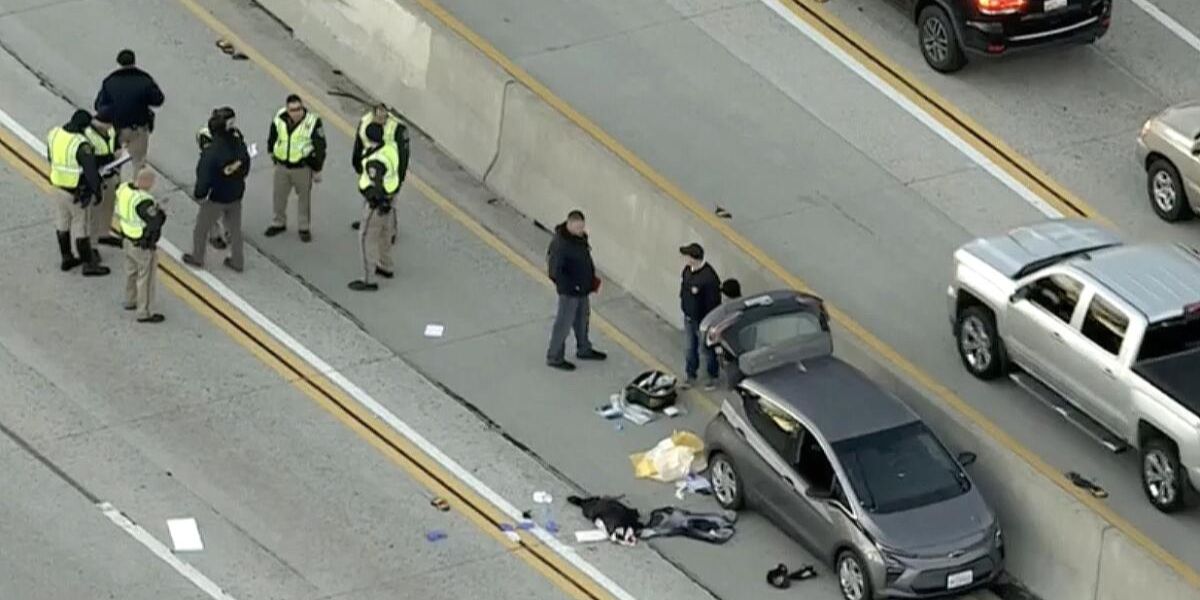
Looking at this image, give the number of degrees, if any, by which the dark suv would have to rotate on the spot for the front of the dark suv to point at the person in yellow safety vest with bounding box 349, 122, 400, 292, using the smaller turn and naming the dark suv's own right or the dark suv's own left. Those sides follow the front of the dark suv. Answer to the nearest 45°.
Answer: approximately 90° to the dark suv's own left

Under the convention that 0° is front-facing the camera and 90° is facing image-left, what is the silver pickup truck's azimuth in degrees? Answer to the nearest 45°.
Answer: approximately 135°

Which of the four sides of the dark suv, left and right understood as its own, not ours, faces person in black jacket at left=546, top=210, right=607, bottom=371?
left

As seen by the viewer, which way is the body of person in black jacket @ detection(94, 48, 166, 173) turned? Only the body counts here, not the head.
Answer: away from the camera

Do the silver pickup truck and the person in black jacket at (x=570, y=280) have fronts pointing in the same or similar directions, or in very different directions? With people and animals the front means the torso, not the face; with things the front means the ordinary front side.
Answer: very different directions

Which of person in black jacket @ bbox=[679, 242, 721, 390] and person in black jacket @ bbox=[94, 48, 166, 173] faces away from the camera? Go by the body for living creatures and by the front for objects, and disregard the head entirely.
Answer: person in black jacket @ bbox=[94, 48, 166, 173]

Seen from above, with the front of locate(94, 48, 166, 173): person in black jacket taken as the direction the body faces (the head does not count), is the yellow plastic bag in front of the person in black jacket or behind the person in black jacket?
behind
